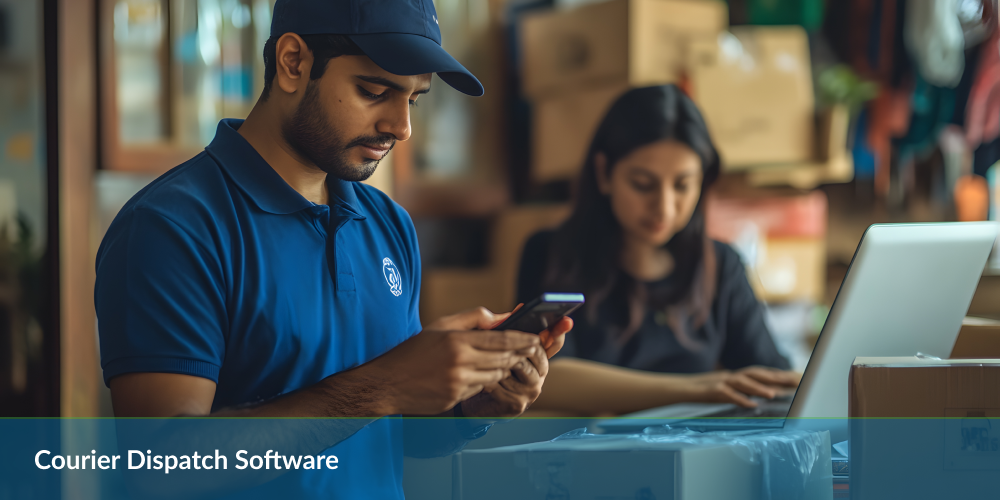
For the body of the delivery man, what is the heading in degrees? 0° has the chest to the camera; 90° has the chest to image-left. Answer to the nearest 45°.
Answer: approximately 315°

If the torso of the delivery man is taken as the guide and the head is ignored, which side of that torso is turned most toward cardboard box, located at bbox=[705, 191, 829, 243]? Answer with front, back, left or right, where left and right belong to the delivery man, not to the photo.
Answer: left

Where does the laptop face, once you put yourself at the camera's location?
facing away from the viewer and to the left of the viewer

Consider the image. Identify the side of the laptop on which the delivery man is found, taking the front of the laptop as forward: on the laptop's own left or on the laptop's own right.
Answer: on the laptop's own left
